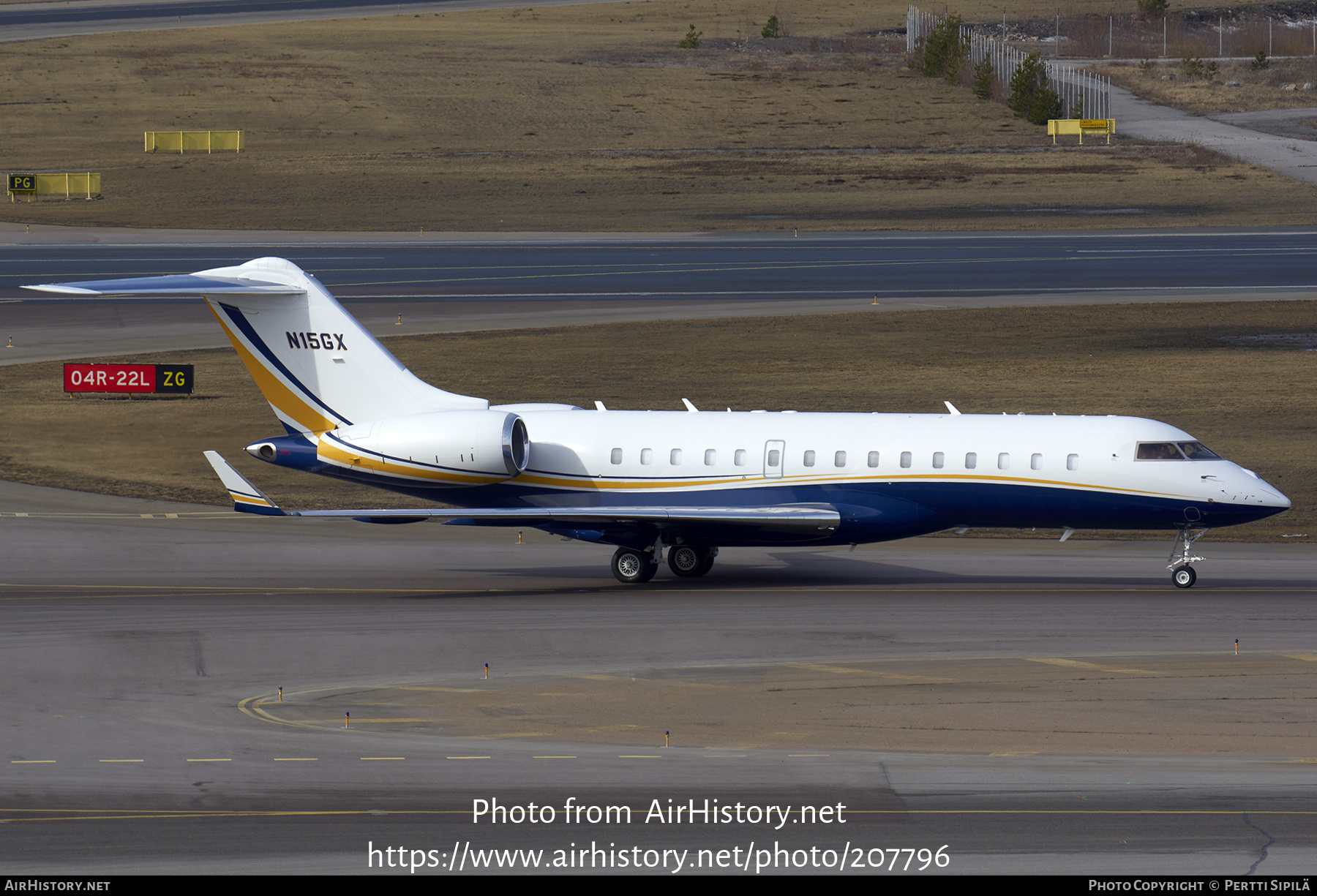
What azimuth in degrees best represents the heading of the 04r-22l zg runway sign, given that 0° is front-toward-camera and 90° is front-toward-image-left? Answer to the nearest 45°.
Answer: approximately 0°

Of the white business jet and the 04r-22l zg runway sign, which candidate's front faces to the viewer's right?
the white business jet

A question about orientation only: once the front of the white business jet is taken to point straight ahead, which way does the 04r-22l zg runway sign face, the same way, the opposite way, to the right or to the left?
to the right

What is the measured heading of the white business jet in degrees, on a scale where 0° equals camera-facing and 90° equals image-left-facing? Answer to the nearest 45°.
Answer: approximately 270°

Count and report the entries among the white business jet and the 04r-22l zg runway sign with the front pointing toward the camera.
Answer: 1

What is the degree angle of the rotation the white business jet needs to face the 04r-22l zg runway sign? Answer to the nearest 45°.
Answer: approximately 135° to its left
